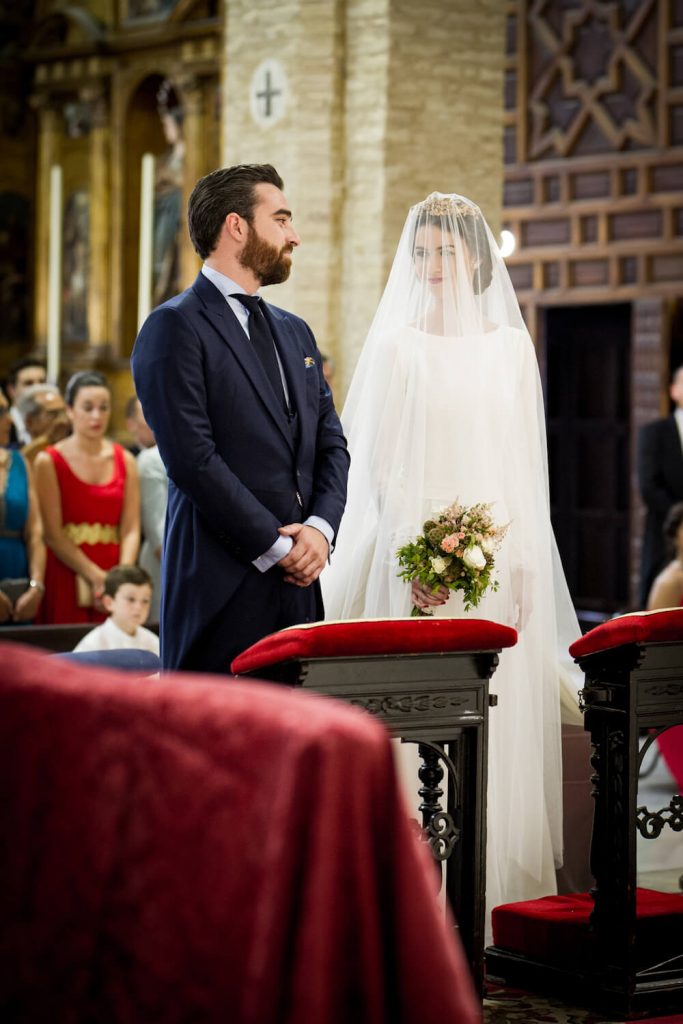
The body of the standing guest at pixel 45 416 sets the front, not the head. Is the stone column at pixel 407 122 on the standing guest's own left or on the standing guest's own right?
on the standing guest's own left

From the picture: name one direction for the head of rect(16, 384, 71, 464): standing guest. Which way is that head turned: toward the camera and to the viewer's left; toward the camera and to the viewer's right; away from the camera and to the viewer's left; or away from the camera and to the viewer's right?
toward the camera and to the viewer's right

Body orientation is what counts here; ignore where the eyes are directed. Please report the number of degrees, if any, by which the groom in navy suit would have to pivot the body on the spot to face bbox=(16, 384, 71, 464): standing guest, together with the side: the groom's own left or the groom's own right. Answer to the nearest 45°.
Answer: approximately 135° to the groom's own left

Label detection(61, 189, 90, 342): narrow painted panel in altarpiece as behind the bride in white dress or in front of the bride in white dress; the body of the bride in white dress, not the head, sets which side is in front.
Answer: behind

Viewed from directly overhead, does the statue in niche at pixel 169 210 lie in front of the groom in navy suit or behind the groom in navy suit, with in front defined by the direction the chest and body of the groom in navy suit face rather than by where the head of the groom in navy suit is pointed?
behind

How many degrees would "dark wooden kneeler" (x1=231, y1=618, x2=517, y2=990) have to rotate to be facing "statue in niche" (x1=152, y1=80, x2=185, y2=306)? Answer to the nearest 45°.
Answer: approximately 135° to its left

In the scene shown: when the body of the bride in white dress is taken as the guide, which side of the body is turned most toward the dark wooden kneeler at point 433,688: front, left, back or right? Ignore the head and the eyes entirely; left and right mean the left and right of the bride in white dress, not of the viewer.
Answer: front

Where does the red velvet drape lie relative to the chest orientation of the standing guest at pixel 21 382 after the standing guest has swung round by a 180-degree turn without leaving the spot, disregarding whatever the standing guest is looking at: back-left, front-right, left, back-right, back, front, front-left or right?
back-left

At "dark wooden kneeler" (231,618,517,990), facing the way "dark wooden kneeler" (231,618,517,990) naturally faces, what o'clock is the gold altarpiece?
The gold altarpiece is roughly at 7 o'clock from the dark wooden kneeler.

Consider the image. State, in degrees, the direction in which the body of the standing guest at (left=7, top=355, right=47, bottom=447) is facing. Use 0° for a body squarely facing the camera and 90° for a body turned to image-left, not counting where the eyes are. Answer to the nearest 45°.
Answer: approximately 315°

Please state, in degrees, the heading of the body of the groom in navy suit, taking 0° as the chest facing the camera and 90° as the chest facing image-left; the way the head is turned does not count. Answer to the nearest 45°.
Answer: approximately 315°

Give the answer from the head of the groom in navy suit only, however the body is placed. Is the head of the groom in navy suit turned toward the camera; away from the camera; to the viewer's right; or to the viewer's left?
to the viewer's right

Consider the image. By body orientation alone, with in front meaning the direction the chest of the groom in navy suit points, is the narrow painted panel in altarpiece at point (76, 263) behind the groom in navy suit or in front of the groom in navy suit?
behind

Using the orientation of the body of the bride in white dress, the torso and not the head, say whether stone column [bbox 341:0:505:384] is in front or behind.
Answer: behind

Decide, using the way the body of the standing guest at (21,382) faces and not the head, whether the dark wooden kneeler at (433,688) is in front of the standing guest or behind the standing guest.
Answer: in front
